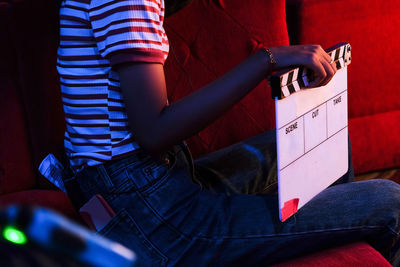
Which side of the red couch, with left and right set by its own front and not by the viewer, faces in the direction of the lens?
front
